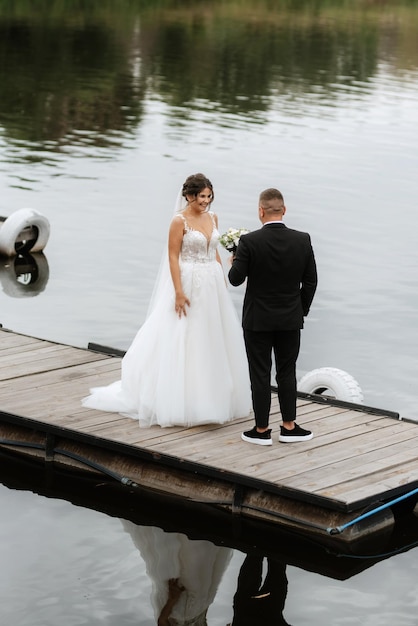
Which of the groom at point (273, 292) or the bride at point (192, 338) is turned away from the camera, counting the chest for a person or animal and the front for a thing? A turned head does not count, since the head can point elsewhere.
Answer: the groom

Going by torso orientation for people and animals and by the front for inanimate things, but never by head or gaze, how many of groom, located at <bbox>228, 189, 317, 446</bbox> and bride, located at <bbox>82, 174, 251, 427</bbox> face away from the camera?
1

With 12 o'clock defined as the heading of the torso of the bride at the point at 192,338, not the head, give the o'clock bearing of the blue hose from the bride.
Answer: The blue hose is roughly at 12 o'clock from the bride.

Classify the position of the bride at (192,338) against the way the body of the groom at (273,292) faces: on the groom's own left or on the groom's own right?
on the groom's own left

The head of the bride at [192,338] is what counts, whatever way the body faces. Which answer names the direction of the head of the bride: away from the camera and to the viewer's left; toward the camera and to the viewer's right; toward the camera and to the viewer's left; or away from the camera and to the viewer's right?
toward the camera and to the viewer's right

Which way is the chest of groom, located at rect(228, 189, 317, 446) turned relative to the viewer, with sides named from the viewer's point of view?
facing away from the viewer

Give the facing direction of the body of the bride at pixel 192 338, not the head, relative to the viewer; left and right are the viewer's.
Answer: facing the viewer and to the right of the viewer
